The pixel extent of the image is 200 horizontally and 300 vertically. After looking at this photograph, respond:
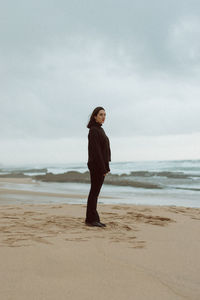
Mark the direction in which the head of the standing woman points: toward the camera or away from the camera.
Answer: toward the camera

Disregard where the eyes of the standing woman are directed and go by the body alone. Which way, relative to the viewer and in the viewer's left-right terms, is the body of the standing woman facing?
facing to the right of the viewer
